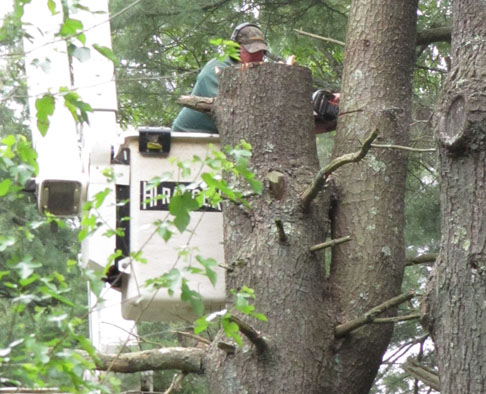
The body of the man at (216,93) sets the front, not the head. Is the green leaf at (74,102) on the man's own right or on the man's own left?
on the man's own right

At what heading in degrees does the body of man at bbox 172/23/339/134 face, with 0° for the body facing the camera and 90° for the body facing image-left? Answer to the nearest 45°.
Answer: approximately 315°

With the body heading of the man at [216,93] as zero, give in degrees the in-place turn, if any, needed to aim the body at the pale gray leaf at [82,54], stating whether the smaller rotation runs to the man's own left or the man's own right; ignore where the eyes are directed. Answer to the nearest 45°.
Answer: approximately 45° to the man's own right

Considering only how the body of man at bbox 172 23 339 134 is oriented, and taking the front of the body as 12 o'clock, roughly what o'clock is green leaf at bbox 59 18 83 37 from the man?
The green leaf is roughly at 2 o'clock from the man.

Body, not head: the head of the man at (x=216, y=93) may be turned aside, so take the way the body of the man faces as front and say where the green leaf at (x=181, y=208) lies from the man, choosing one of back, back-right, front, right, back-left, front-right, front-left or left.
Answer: front-right

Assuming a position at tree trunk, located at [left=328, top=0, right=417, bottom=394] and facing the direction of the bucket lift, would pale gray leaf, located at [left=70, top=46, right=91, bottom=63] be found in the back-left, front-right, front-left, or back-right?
front-left

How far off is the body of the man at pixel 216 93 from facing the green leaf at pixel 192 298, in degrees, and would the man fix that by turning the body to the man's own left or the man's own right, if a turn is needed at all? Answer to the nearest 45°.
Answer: approximately 45° to the man's own right

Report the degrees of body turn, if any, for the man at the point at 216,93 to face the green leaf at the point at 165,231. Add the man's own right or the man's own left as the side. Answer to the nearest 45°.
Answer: approximately 45° to the man's own right

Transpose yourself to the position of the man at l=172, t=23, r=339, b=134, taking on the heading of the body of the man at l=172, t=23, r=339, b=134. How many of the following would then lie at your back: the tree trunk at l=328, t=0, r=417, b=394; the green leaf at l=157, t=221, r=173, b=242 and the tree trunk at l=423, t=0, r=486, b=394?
0

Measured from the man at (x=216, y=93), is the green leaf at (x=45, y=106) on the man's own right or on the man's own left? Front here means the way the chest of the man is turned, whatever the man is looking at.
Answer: on the man's own right
